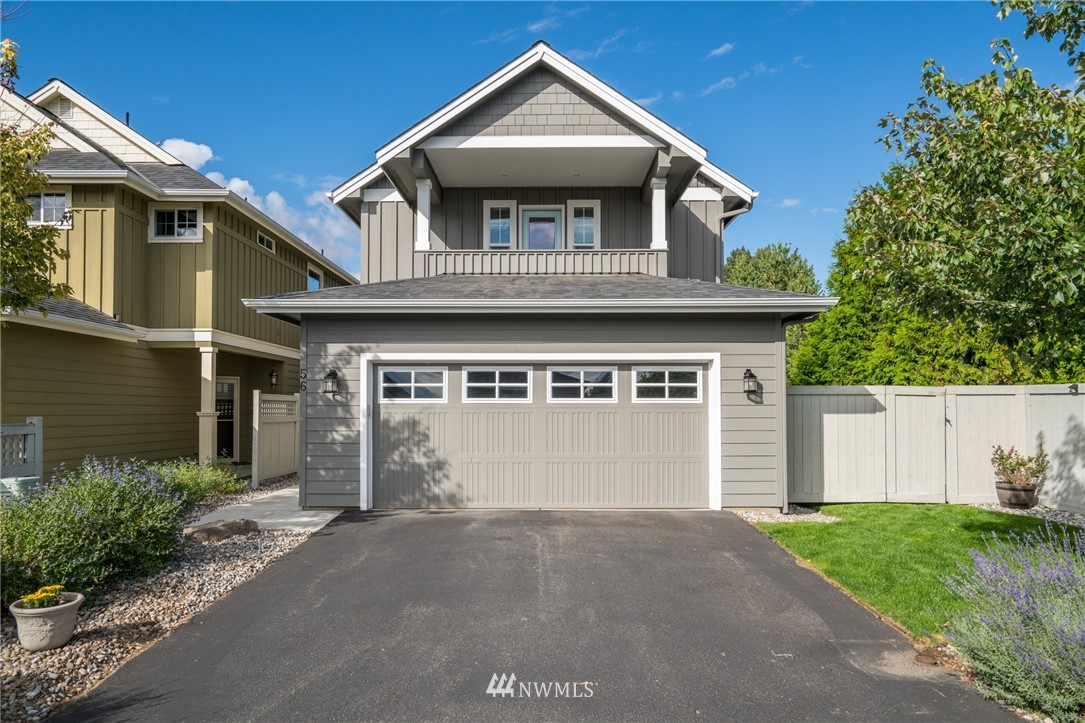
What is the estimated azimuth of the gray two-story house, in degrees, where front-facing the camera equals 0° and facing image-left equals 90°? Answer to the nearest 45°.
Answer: approximately 0°

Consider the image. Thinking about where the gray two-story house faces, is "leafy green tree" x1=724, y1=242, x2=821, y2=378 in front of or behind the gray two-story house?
behind

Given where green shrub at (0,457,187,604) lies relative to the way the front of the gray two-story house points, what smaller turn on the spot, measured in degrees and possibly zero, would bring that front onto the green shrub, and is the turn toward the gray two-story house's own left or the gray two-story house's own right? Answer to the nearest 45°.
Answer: approximately 45° to the gray two-story house's own right

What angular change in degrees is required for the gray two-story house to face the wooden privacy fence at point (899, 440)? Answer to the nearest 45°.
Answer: approximately 90° to its left

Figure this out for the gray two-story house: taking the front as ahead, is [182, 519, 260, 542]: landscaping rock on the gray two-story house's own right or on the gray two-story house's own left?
on the gray two-story house's own right

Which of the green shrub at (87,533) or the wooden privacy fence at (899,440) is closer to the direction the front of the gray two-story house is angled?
the green shrub

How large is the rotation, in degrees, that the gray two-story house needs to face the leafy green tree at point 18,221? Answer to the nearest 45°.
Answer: approximately 45° to its right
